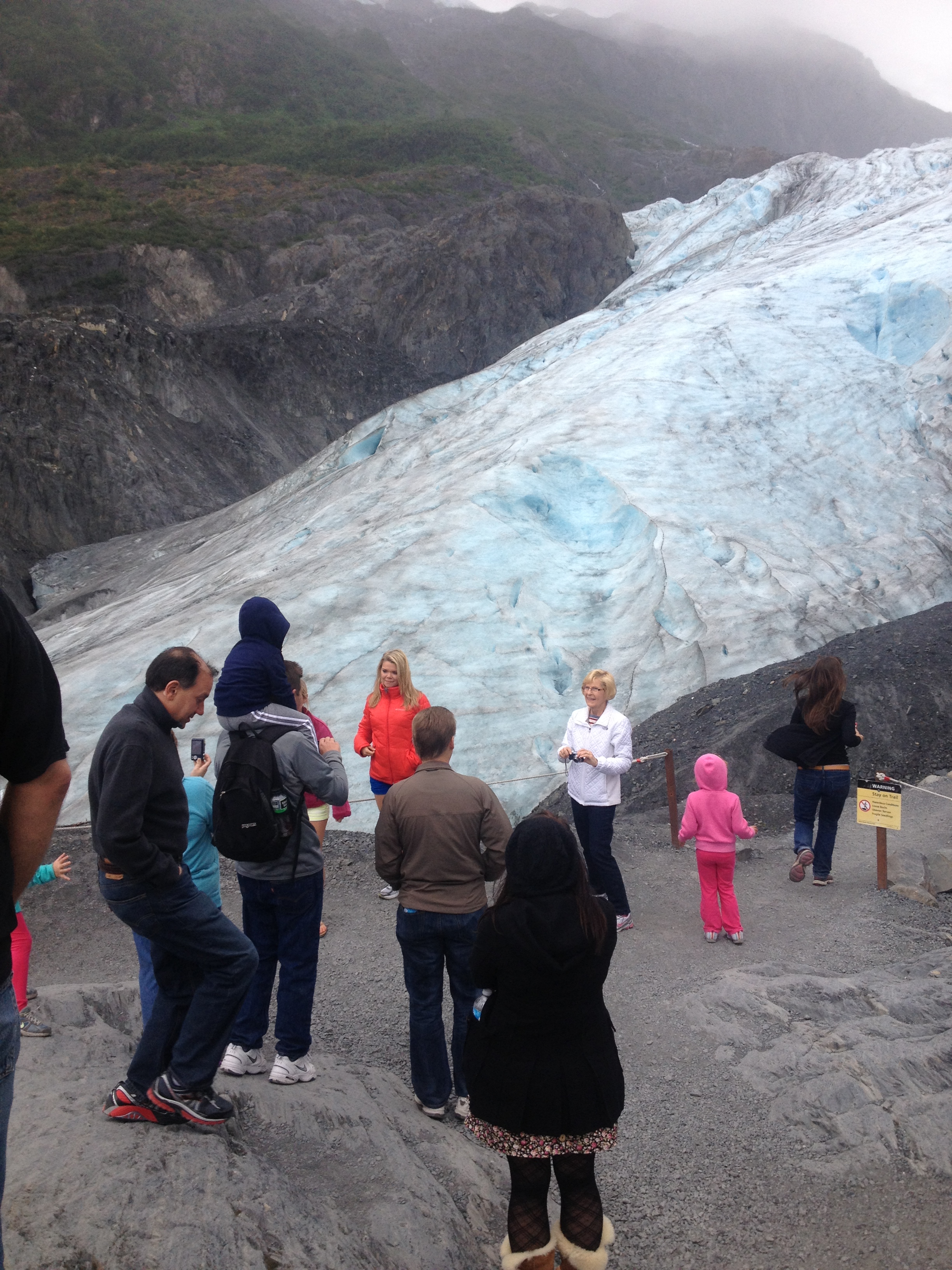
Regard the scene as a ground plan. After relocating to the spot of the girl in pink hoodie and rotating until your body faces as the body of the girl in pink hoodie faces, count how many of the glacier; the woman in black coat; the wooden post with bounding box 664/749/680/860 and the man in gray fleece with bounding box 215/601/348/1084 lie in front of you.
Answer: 2

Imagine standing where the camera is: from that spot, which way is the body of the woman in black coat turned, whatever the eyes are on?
away from the camera

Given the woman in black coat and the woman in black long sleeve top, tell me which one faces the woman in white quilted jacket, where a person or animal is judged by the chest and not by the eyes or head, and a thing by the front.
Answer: the woman in black coat

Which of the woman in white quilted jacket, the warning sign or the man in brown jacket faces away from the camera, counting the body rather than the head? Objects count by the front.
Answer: the man in brown jacket

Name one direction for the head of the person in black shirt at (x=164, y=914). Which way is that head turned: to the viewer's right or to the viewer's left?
to the viewer's right

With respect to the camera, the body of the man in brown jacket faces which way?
away from the camera

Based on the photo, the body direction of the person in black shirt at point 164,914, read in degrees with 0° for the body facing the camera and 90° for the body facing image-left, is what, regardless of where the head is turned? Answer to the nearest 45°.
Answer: approximately 270°
